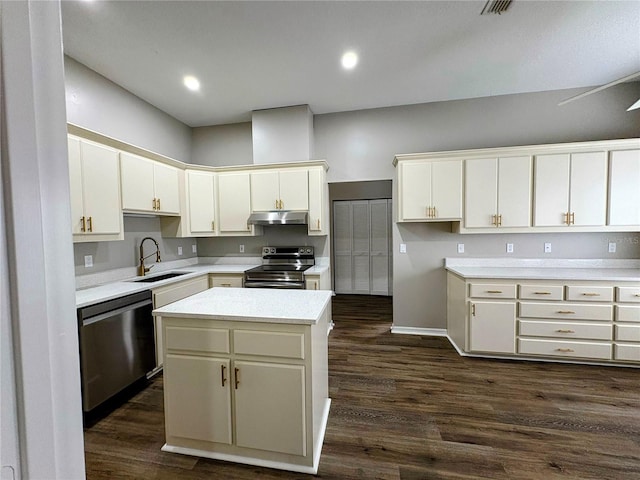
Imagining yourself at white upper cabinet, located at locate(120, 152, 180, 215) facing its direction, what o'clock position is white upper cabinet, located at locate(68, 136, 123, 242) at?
white upper cabinet, located at locate(68, 136, 123, 242) is roughly at 3 o'clock from white upper cabinet, located at locate(120, 152, 180, 215).

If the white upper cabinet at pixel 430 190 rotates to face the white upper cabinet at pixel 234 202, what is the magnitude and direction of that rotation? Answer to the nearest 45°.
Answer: approximately 90° to its right

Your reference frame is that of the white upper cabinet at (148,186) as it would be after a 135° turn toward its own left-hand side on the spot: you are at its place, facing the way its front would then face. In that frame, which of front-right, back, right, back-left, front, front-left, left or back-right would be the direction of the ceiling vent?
back-right

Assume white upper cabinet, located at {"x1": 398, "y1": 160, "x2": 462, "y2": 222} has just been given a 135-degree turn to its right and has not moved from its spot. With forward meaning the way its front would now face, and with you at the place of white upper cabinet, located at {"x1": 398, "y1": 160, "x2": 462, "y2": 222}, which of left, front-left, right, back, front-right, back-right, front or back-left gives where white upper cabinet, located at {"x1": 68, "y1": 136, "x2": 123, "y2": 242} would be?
left

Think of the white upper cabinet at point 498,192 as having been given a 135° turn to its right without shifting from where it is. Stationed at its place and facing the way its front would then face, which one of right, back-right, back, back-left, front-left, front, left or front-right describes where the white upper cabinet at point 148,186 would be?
left

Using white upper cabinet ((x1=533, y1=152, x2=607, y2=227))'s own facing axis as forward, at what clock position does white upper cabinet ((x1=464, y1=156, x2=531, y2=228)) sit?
white upper cabinet ((x1=464, y1=156, x2=531, y2=228)) is roughly at 2 o'clock from white upper cabinet ((x1=533, y1=152, x2=607, y2=227)).

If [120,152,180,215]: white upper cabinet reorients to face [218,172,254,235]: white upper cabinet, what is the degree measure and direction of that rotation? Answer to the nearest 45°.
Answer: approximately 45° to its left

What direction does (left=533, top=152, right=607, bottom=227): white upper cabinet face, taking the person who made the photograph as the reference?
facing the viewer

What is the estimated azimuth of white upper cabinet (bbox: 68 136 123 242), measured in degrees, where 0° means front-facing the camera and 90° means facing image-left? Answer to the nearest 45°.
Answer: approximately 315°

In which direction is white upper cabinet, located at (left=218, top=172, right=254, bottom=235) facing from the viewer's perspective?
toward the camera

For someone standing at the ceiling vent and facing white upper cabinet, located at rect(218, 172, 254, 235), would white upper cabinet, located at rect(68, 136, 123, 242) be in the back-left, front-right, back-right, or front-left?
front-left

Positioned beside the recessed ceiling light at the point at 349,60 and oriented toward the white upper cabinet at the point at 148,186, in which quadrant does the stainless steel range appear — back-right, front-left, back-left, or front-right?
front-right

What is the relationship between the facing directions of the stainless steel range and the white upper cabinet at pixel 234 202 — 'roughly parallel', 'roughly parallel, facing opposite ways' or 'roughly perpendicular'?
roughly parallel
